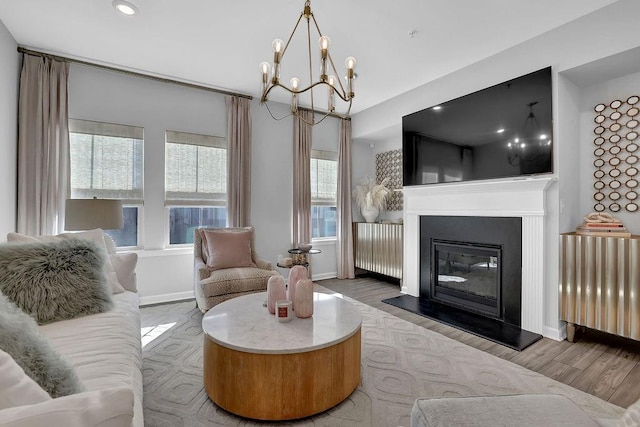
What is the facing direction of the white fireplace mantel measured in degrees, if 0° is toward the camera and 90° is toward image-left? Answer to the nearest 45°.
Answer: approximately 45°

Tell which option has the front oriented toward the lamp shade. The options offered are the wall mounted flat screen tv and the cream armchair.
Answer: the wall mounted flat screen tv

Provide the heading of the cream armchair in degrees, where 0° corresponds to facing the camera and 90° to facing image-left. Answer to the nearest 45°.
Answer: approximately 315°

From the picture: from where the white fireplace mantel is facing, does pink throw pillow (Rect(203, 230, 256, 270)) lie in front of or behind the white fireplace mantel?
in front

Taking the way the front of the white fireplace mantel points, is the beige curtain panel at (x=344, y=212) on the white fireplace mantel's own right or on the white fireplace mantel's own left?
on the white fireplace mantel's own right

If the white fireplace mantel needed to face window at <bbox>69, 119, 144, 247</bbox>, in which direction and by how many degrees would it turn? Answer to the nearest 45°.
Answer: approximately 45° to its right

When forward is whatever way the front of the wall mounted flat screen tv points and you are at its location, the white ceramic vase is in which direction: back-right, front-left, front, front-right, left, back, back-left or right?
right

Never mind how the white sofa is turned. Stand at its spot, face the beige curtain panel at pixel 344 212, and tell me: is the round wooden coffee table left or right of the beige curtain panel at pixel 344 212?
right

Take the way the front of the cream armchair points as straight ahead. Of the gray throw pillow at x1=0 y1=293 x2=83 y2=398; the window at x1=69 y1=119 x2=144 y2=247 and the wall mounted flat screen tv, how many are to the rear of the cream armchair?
1

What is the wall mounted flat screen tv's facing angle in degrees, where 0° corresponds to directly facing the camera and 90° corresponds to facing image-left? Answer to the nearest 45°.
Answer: approximately 45°

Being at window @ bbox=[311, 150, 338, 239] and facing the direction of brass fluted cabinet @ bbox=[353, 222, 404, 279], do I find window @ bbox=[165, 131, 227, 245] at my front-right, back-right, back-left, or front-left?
back-right

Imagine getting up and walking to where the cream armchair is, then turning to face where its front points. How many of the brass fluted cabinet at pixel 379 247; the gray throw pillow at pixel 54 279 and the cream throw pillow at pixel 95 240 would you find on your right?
2

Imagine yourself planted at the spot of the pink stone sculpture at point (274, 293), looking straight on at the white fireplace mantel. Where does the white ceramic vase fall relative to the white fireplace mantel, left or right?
left
